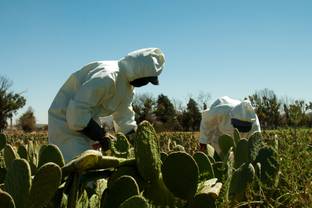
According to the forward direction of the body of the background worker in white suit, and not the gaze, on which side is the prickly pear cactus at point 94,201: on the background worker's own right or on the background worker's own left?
on the background worker's own right

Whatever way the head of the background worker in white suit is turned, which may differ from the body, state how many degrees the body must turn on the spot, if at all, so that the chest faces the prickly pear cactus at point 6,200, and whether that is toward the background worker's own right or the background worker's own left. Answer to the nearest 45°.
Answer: approximately 45° to the background worker's own right

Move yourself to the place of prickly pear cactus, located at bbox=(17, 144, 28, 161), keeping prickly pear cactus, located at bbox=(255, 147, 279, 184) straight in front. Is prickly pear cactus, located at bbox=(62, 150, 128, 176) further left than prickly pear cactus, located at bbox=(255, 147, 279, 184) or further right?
right

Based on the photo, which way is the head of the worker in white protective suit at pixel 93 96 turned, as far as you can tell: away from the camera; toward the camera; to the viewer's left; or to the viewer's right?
to the viewer's right

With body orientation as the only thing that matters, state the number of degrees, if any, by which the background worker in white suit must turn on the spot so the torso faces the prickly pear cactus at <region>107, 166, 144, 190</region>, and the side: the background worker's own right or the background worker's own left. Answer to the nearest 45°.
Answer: approximately 45° to the background worker's own right

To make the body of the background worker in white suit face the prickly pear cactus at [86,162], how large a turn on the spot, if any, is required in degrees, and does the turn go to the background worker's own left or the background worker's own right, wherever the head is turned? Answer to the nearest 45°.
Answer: approximately 45° to the background worker's own right

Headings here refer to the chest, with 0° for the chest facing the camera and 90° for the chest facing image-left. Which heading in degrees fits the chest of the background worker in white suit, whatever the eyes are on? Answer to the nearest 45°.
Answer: approximately 315°
